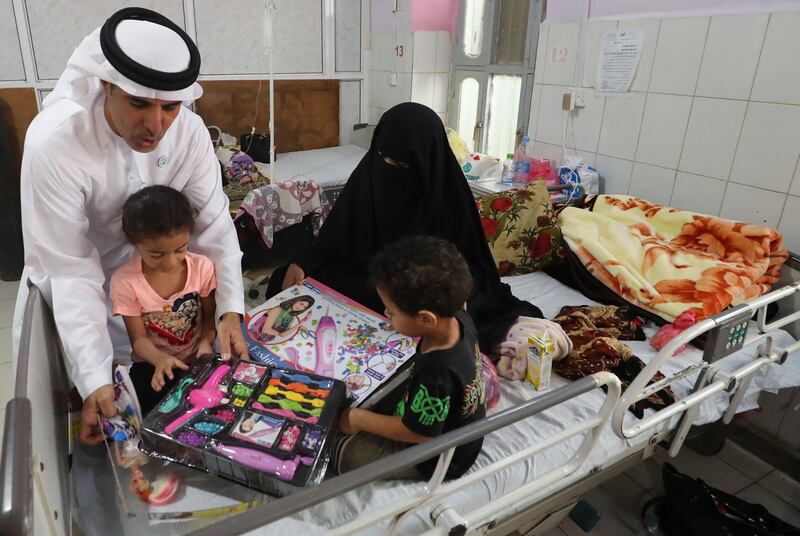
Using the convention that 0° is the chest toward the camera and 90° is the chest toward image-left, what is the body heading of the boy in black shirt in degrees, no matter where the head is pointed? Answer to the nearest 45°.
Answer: approximately 90°

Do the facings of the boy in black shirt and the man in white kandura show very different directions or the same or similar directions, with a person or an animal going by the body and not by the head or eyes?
very different directions

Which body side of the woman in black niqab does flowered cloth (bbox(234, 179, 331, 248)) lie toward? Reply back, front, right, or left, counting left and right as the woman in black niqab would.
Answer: right

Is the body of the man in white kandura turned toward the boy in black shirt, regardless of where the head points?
yes

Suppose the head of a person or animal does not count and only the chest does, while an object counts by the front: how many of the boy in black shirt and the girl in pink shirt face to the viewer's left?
1

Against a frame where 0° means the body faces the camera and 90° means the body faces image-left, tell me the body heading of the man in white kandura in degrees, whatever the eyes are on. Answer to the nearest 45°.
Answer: approximately 315°

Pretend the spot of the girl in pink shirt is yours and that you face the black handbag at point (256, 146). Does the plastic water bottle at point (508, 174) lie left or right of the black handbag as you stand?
right

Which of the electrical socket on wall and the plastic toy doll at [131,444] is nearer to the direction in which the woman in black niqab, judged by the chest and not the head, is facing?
the plastic toy doll

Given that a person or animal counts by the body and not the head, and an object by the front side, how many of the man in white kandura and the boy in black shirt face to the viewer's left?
1

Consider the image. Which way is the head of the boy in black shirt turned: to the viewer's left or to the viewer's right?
to the viewer's left

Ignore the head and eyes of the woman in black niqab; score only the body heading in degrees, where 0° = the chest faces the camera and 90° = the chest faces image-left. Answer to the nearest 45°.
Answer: approximately 45°
